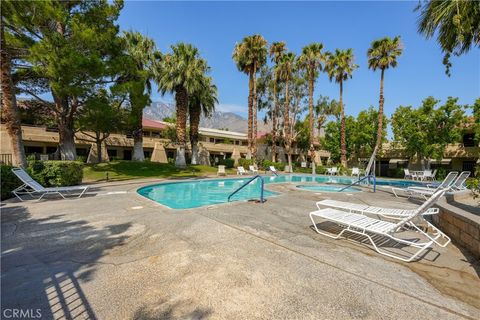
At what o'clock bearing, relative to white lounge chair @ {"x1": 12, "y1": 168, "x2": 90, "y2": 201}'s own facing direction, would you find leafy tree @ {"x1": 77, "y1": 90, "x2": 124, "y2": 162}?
The leafy tree is roughly at 10 o'clock from the white lounge chair.

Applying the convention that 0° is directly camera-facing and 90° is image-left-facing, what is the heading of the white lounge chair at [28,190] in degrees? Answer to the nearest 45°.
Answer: approximately 270°

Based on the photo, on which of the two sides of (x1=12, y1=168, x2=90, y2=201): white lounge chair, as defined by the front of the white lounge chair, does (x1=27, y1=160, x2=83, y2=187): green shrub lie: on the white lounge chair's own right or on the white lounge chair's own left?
on the white lounge chair's own left

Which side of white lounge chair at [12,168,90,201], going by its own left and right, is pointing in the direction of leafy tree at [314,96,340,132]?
front

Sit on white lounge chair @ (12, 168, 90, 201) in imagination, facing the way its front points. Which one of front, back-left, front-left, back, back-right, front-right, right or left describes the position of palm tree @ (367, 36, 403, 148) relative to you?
front

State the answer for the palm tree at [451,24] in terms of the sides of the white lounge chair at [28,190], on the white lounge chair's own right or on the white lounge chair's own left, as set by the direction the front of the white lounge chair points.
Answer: on the white lounge chair's own right

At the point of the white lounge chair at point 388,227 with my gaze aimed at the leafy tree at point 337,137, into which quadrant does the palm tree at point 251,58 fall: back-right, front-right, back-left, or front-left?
front-left

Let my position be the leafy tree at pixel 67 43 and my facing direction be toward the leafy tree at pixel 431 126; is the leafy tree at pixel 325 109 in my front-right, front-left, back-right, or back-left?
front-left

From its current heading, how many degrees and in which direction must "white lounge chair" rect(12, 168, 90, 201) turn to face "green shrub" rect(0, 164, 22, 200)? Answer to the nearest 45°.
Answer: approximately 135° to its left

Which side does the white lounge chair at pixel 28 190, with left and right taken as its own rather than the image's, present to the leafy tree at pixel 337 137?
front
